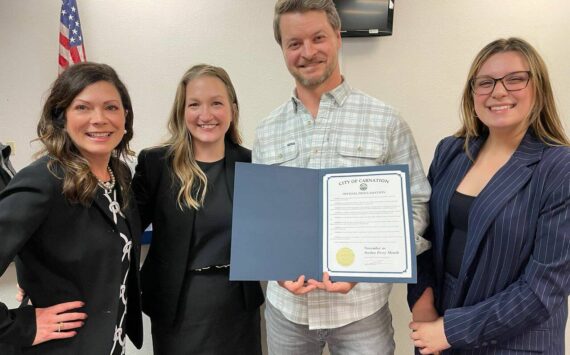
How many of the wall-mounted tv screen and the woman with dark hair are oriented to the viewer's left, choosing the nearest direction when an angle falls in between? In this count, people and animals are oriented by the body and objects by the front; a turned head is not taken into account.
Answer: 0

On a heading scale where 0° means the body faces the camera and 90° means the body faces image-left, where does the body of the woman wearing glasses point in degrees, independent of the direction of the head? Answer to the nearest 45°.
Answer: approximately 45°

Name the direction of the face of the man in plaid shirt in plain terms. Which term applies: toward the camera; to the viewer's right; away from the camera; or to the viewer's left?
toward the camera

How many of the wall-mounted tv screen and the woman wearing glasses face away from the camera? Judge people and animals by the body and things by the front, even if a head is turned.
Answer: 0

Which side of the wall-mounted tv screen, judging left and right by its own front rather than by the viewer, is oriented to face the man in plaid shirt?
front

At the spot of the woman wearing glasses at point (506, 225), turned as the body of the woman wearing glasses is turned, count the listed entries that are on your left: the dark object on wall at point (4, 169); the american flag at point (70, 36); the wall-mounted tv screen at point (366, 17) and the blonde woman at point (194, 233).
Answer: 0

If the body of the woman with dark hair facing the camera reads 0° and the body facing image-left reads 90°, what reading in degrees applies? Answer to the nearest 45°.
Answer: approximately 315°

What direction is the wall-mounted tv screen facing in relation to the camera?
toward the camera

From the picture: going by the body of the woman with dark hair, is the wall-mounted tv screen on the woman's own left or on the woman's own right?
on the woman's own left

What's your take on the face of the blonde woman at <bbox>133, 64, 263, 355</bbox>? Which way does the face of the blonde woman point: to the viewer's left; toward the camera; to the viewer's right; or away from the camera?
toward the camera

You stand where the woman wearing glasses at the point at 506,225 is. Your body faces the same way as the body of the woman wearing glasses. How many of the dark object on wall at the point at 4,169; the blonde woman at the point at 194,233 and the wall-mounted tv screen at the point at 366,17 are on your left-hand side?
0

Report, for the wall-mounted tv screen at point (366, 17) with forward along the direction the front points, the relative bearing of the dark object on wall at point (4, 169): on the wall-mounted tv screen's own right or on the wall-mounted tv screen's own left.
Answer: on the wall-mounted tv screen's own right

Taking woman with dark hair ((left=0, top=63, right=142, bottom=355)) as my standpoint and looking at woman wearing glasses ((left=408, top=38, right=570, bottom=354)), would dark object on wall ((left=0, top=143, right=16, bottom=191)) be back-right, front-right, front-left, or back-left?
back-left

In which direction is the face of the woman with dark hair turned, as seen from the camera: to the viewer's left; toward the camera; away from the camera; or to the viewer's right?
toward the camera

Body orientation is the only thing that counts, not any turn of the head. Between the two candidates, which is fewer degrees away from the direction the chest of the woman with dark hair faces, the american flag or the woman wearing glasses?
the woman wearing glasses
